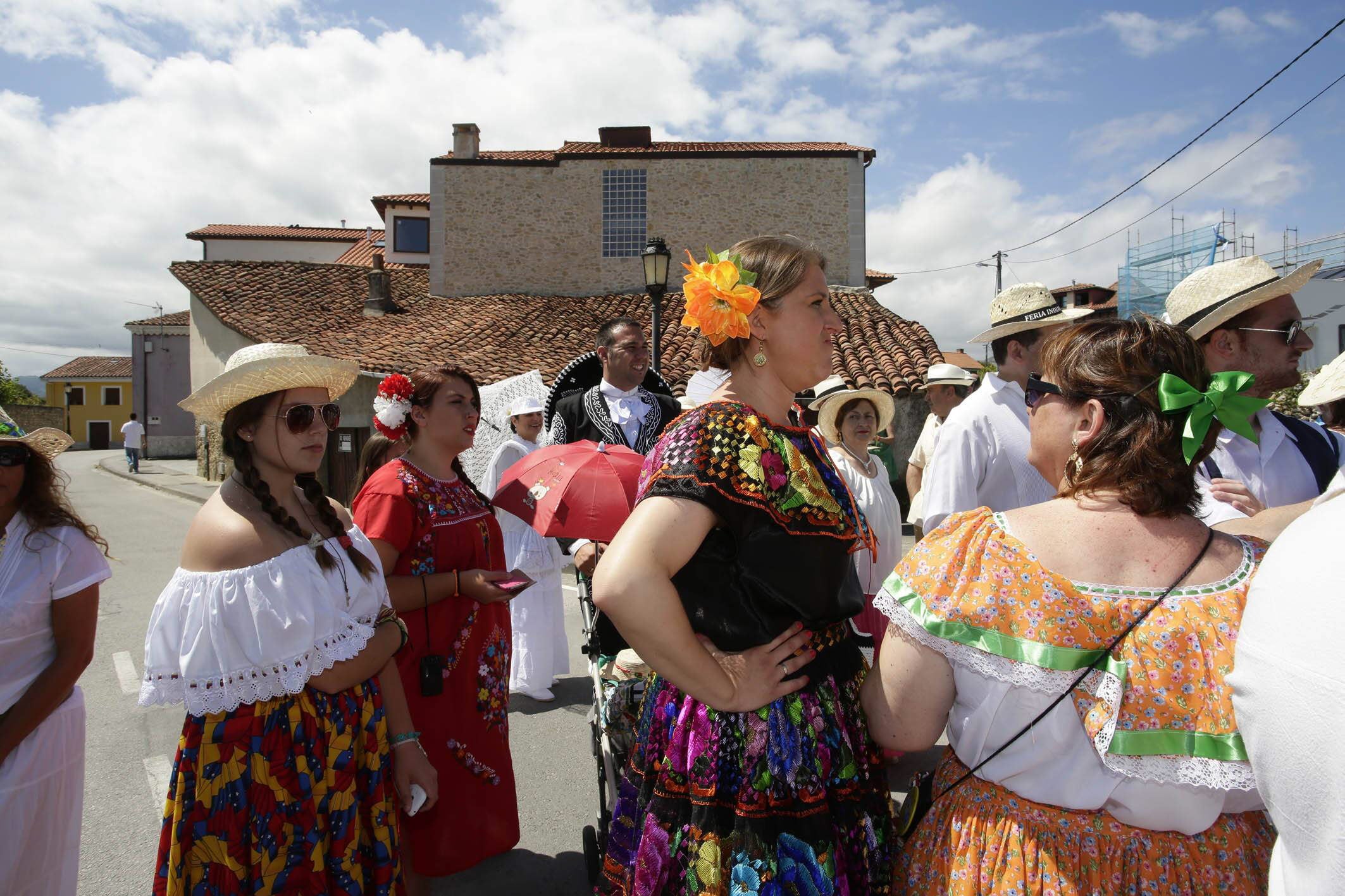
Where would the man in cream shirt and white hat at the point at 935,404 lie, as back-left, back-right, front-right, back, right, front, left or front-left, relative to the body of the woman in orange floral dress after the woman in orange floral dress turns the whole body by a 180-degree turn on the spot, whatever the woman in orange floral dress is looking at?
back

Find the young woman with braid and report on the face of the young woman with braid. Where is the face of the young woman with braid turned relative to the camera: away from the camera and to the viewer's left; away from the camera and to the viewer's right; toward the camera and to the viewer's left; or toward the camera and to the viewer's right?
toward the camera and to the viewer's right

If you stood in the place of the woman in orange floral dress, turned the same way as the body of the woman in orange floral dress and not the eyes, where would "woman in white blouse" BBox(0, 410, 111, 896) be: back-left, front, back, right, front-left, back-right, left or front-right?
left

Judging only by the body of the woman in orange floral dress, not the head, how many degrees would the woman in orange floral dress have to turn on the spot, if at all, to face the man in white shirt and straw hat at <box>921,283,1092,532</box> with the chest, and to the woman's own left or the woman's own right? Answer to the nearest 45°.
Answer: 0° — they already face them

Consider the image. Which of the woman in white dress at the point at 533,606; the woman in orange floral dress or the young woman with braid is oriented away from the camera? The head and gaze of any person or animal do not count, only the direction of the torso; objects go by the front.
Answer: the woman in orange floral dress

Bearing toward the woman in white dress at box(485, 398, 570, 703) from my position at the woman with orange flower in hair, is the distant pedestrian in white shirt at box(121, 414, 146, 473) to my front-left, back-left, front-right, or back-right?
front-left

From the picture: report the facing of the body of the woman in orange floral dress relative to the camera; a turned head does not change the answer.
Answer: away from the camera

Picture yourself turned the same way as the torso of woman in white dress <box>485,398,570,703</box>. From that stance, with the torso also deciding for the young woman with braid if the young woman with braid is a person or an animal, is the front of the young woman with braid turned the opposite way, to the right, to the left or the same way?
the same way

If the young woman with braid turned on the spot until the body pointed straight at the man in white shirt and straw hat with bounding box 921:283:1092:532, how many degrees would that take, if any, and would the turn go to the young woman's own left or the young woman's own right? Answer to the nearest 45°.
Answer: approximately 45° to the young woman's own left

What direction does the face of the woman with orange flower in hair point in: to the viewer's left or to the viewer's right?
to the viewer's right

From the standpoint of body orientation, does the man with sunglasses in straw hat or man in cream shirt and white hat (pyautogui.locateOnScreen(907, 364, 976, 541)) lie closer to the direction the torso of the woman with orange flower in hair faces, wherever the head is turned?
the man with sunglasses in straw hat

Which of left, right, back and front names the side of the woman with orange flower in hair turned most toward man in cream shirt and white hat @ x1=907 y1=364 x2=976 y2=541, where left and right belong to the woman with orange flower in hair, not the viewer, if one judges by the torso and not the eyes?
left

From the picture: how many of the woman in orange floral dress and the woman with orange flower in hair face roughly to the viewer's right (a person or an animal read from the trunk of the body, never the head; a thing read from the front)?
1

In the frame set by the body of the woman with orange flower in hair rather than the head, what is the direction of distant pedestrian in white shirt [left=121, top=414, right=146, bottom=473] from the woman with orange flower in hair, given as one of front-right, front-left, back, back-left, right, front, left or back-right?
back-left

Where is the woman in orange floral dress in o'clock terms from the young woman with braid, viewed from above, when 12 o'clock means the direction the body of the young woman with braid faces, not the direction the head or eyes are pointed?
The woman in orange floral dress is roughly at 12 o'clock from the young woman with braid.

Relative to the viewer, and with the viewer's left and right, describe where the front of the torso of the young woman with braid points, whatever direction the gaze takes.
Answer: facing the viewer and to the right of the viewer

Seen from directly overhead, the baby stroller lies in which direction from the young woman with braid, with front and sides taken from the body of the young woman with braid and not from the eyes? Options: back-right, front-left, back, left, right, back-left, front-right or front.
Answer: front-left

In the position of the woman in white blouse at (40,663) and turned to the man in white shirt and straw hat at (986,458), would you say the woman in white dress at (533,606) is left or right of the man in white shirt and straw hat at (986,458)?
left

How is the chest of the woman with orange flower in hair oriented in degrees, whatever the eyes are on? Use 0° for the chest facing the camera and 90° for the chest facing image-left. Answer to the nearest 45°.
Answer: approximately 270°

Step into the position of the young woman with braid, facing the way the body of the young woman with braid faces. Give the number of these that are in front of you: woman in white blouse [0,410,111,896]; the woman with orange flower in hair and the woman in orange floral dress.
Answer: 2
